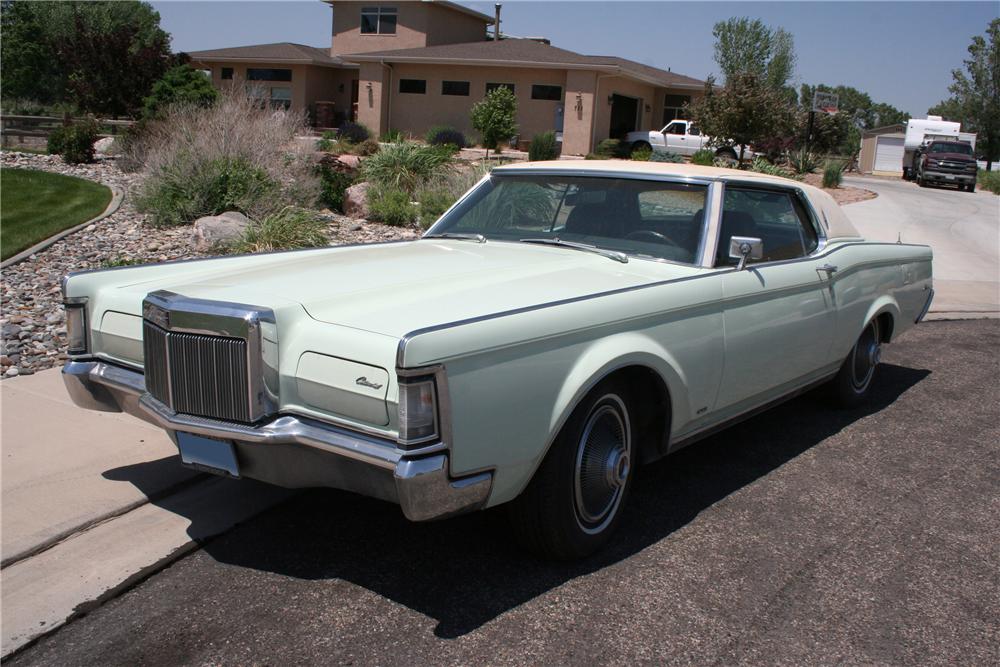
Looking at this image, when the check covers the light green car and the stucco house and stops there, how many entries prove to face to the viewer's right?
0

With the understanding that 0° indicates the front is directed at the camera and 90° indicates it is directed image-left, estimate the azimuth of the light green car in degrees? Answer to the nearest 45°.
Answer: approximately 45°

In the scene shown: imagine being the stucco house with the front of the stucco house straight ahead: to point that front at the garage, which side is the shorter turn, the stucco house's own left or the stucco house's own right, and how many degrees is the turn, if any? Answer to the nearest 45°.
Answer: approximately 135° to the stucco house's own left

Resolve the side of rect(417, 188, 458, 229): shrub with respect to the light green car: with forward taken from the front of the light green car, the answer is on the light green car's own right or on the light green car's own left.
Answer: on the light green car's own right

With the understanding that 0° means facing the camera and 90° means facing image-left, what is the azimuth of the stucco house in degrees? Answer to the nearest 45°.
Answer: approximately 0°

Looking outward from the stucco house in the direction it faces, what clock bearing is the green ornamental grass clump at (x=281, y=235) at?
The green ornamental grass clump is roughly at 12 o'clock from the stucco house.

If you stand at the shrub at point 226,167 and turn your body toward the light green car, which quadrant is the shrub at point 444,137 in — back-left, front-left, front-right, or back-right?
back-left

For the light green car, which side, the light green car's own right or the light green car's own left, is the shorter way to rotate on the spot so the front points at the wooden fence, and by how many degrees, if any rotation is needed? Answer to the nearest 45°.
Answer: approximately 90° to the light green car's own right

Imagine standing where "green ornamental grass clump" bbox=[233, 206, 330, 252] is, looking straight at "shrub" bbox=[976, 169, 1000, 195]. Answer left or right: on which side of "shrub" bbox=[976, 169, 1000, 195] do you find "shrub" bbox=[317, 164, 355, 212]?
left

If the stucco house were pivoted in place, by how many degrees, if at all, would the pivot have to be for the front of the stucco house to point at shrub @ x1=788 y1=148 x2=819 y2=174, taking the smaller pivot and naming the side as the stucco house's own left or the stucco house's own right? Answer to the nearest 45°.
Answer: approximately 45° to the stucco house's own left

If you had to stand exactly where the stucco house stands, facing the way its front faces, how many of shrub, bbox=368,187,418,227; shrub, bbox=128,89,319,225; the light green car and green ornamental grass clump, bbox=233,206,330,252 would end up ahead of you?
4

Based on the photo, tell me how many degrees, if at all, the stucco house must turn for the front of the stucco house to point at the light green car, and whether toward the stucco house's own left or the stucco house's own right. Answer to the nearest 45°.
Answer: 0° — it already faces it
